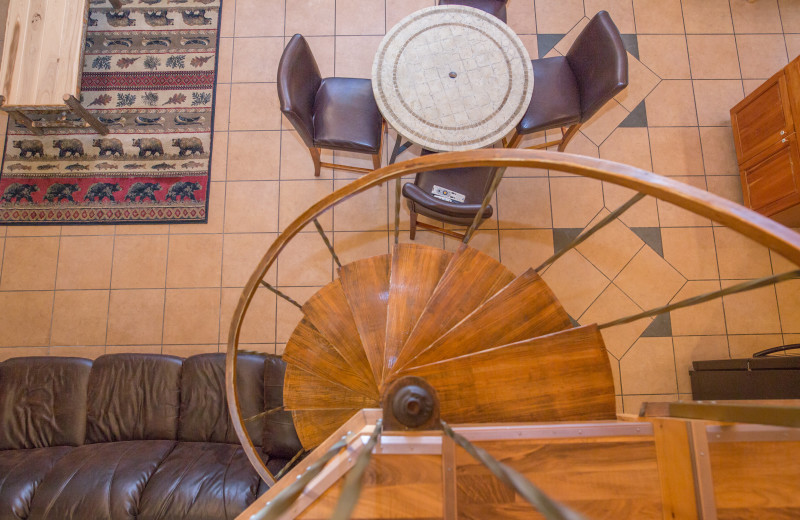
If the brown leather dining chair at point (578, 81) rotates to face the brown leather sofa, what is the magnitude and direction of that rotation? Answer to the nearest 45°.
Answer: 0° — it already faces it

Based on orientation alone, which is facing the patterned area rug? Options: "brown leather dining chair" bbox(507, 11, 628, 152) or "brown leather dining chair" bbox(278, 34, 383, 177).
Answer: "brown leather dining chair" bbox(507, 11, 628, 152)

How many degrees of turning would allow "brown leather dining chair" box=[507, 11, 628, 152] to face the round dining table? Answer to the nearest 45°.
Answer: approximately 45° to its left

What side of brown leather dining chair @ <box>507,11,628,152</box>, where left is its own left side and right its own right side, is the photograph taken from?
left

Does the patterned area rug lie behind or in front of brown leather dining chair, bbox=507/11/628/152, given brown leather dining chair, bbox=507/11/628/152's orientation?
in front

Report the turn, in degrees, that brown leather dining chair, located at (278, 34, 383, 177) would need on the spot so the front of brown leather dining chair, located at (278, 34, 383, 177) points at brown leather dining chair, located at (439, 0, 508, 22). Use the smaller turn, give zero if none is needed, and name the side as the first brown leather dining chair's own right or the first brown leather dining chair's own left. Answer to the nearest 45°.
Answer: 0° — it already faces it

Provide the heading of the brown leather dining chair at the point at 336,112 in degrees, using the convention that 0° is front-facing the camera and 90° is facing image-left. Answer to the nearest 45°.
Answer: approximately 270°

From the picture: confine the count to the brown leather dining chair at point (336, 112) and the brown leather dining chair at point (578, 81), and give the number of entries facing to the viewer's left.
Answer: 1

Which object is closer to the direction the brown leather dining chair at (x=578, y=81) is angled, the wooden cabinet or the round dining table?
the round dining table

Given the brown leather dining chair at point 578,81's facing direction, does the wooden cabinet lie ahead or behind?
behind

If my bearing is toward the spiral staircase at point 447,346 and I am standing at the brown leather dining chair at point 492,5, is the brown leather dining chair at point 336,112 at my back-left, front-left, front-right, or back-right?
front-right

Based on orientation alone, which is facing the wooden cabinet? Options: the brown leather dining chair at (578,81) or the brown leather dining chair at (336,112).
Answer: the brown leather dining chair at (336,112)
